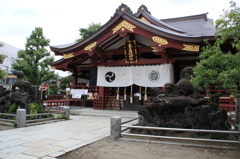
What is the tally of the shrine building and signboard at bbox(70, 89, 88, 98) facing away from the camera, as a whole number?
0

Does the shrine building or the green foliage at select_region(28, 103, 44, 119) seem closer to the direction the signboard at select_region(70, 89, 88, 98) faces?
the green foliage

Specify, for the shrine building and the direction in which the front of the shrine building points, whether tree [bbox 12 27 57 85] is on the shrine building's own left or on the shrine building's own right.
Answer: on the shrine building's own right

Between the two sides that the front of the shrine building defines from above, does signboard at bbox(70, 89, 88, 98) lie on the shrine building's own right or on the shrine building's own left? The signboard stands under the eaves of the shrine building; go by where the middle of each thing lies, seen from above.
on the shrine building's own right

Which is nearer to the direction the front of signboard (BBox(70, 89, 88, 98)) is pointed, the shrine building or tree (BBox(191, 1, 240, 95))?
the tree

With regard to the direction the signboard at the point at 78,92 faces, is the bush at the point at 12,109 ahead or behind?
ahead

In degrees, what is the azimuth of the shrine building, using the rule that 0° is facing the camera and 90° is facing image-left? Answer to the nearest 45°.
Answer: approximately 45°

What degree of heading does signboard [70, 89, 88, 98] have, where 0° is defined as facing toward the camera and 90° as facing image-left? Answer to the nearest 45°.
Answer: approximately 0°

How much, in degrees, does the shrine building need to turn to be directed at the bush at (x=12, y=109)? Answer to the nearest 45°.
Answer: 0° — it already faces it
